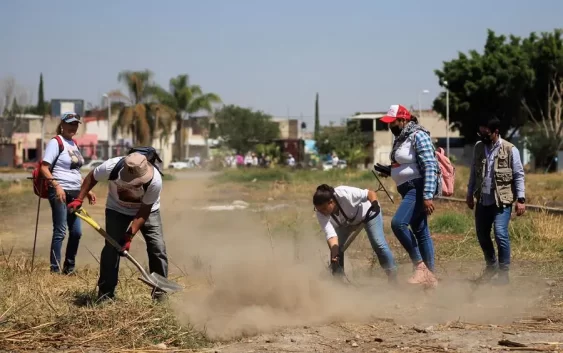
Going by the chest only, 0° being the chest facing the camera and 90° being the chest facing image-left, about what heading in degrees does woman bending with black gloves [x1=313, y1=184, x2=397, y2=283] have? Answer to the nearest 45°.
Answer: approximately 45°

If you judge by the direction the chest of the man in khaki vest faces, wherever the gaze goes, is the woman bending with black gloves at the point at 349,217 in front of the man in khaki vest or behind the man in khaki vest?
in front

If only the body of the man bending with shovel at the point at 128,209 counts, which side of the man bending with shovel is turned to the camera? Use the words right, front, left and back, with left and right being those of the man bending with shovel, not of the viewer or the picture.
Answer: front

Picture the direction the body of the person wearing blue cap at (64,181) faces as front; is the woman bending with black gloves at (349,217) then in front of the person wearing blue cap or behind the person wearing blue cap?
in front

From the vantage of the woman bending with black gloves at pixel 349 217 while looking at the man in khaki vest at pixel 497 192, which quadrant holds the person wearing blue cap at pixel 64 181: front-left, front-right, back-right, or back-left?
back-left

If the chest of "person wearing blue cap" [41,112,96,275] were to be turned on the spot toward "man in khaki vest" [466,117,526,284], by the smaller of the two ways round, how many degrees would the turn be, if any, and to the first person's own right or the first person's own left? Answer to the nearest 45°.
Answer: approximately 45° to the first person's own left

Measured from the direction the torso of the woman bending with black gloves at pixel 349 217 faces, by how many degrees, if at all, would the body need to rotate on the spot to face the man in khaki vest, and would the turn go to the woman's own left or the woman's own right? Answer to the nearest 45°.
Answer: approximately 135° to the woman's own left

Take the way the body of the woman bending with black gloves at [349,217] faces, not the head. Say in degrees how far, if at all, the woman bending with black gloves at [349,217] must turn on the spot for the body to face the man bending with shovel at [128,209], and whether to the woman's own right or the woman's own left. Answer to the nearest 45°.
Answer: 0° — they already face them

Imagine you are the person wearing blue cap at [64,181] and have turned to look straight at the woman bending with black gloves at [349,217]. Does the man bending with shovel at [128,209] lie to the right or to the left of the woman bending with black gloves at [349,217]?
right

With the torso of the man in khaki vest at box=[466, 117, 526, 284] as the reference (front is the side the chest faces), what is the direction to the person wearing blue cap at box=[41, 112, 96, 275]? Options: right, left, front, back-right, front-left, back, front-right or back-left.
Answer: front-right

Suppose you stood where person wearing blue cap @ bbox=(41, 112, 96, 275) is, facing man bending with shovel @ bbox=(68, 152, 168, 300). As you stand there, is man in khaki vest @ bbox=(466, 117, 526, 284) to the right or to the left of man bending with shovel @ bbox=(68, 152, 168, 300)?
left

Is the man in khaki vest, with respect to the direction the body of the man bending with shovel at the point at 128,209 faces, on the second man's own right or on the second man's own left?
on the second man's own left

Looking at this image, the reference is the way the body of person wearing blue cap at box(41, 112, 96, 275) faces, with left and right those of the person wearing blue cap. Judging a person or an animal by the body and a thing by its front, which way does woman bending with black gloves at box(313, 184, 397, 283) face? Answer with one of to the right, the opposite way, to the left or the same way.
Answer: to the right
